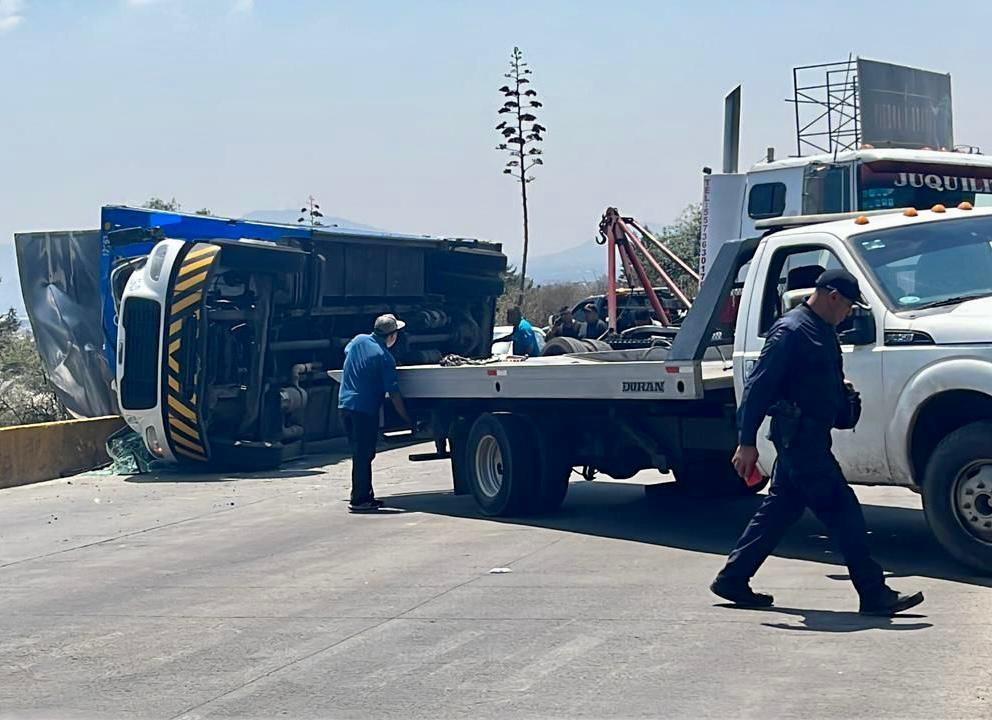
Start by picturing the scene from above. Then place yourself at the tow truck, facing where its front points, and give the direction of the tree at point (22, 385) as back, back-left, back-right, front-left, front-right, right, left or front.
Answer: back

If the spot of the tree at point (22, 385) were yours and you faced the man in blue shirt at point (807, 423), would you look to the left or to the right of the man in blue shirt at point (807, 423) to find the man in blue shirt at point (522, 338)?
left

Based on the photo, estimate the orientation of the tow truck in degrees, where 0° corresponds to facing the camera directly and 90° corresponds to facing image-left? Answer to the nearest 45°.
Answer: approximately 315°

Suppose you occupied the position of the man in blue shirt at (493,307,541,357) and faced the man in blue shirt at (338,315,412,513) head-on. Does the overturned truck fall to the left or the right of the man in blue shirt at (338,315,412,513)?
right

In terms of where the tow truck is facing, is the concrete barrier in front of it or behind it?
behind

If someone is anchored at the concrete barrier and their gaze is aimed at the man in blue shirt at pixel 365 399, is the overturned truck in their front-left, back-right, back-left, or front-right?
front-left

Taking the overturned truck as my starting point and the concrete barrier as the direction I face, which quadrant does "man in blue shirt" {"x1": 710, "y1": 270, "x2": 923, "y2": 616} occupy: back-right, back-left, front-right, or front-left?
back-left

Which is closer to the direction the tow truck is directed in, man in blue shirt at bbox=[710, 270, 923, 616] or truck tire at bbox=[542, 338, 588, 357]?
the man in blue shirt
